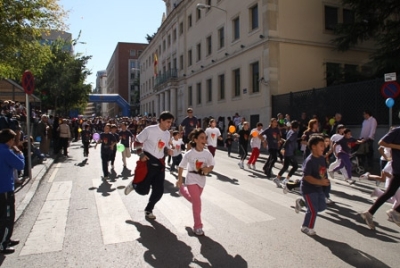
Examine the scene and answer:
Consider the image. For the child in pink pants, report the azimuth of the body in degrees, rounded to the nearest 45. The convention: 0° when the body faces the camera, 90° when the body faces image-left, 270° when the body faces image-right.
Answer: approximately 315°

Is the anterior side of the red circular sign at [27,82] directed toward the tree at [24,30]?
no

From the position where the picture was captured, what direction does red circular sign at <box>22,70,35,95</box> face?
facing the viewer and to the right of the viewer

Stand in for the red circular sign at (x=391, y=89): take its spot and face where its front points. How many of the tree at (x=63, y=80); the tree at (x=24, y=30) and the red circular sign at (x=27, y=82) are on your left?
0

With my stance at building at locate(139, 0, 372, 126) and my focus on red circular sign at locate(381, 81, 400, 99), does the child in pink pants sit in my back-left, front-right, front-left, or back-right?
front-right

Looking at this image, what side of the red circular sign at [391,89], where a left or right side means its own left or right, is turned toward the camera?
front

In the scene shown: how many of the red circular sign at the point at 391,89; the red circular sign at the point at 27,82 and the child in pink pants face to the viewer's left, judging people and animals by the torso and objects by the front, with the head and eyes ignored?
0

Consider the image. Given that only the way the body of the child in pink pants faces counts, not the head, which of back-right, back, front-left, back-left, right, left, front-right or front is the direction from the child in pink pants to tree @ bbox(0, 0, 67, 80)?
back

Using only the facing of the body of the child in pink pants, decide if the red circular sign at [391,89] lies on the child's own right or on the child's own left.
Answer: on the child's own left

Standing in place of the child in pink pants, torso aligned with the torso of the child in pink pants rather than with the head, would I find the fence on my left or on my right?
on my left

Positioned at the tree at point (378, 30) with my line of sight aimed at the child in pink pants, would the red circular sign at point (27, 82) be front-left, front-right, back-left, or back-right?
front-right

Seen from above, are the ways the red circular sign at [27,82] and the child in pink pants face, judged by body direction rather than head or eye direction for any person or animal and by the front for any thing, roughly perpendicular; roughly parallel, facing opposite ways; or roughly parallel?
roughly parallel

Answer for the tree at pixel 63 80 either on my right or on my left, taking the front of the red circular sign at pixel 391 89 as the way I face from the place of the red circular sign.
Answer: on my right

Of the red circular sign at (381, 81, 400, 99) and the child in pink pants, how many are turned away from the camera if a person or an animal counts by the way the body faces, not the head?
0

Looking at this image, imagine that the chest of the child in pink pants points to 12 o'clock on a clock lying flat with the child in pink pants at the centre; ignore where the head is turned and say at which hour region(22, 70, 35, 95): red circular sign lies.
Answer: The red circular sign is roughly at 6 o'clock from the child in pink pants.

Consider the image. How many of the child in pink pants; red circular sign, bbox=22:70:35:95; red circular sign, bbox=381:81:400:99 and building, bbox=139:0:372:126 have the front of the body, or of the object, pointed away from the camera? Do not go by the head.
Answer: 0
